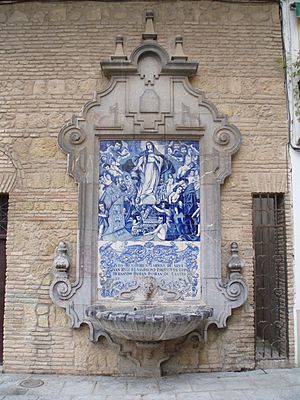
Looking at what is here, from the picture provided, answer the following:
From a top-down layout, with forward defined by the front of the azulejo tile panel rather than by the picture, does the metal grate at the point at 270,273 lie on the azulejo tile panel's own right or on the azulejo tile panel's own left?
on the azulejo tile panel's own left

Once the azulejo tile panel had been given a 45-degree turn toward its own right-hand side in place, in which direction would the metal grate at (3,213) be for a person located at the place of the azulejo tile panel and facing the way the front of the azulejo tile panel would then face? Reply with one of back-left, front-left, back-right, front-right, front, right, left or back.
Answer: front-right

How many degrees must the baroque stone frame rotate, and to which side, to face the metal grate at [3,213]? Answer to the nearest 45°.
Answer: approximately 90° to its right

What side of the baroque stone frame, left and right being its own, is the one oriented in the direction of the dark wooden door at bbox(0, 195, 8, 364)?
right

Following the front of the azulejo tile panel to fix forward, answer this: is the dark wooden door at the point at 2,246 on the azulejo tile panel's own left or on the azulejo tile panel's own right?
on the azulejo tile panel's own right

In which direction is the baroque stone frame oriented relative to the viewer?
toward the camera

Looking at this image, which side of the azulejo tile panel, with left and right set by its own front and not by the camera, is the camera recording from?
front
